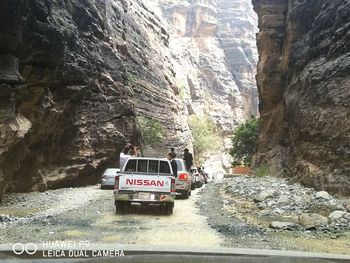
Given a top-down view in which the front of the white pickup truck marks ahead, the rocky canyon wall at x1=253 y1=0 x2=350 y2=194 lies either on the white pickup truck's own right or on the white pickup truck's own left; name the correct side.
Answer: on the white pickup truck's own right

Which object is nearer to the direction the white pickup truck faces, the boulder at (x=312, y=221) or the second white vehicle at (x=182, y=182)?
the second white vehicle

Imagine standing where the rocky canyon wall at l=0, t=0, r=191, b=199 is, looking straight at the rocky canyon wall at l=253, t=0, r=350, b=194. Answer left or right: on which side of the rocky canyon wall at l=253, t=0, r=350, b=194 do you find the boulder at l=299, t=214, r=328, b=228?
right

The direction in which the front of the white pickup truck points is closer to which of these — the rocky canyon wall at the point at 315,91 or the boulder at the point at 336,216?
the rocky canyon wall

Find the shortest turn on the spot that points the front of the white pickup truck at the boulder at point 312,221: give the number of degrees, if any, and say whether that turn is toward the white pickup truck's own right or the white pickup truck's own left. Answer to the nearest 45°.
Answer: approximately 90° to the white pickup truck's own right

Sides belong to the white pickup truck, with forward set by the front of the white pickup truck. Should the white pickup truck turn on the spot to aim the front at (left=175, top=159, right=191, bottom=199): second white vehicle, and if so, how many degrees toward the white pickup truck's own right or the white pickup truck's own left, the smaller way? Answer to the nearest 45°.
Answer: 0° — it already faces it

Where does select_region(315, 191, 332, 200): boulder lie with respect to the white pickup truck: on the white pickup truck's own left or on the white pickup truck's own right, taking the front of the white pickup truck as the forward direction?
on the white pickup truck's own right

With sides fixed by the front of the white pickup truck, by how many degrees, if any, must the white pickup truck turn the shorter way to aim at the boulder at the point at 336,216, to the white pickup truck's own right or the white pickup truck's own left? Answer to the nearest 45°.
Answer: approximately 90° to the white pickup truck's own right

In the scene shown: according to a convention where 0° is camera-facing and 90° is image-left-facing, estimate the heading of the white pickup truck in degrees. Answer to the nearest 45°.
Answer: approximately 180°
